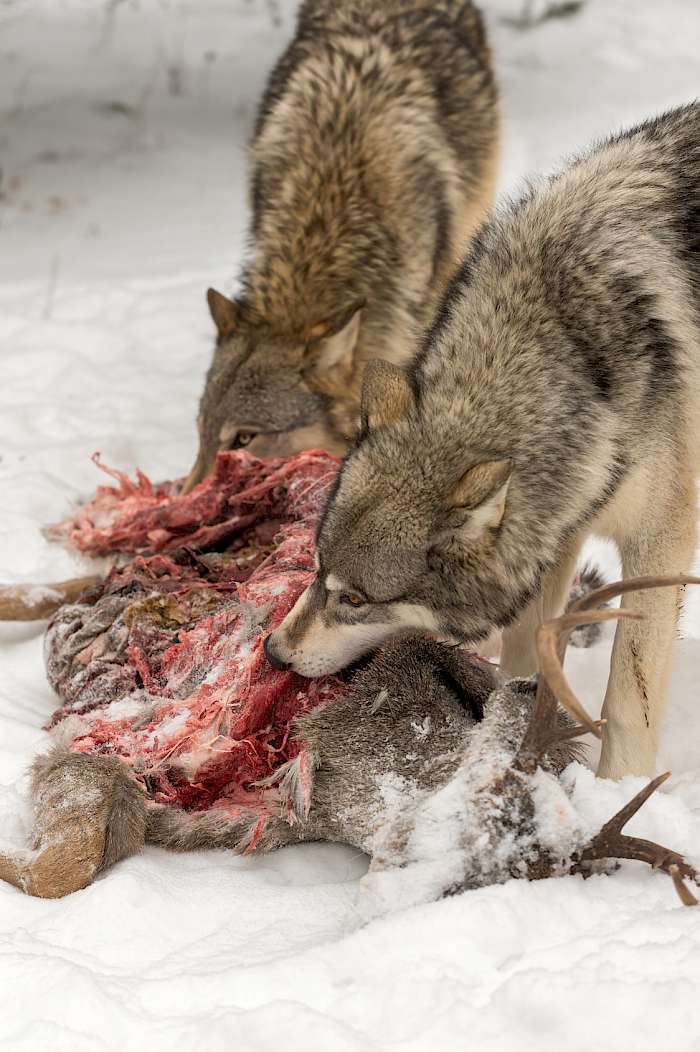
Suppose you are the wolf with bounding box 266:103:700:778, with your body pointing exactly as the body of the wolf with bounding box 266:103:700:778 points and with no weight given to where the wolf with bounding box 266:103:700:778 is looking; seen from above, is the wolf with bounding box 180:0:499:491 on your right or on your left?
on your right

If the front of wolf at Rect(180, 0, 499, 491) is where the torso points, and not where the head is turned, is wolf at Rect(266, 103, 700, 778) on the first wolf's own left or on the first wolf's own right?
on the first wolf's own left

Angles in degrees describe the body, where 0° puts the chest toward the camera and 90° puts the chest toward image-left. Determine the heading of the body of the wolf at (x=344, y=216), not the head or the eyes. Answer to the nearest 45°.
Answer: approximately 45°
